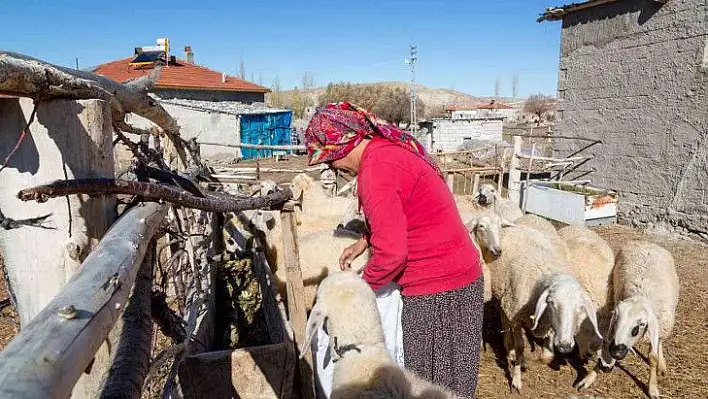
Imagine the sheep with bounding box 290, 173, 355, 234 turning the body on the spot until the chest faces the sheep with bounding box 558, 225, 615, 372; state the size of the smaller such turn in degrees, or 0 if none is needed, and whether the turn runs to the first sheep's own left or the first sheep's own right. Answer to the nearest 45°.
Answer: approximately 135° to the first sheep's own left

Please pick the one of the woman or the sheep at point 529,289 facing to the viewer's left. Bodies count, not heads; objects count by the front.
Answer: the woman

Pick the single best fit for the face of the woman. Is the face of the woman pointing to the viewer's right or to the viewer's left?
to the viewer's left

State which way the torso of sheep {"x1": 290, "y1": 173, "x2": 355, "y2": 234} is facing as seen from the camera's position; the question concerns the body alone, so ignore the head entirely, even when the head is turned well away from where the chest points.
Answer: to the viewer's left

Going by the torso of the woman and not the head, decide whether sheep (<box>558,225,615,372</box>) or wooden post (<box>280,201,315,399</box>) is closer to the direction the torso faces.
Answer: the wooden post

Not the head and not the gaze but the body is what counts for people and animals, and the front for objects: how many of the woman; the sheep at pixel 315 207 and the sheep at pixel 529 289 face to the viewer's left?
2

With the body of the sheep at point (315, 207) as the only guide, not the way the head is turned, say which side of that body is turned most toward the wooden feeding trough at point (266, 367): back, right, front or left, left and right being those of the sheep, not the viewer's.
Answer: left

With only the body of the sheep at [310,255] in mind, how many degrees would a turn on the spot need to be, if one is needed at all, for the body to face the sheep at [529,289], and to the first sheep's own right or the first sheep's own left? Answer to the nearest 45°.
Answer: approximately 180°

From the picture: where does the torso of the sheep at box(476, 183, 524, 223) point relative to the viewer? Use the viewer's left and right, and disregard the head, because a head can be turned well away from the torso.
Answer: facing the viewer and to the left of the viewer

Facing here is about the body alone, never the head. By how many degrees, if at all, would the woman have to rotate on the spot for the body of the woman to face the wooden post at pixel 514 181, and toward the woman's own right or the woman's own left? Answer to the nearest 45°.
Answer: approximately 90° to the woman's own right

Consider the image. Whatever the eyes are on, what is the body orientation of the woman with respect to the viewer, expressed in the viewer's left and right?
facing to the left of the viewer

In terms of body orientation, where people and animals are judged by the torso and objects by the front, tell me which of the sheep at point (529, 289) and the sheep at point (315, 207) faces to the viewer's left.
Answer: the sheep at point (315, 207)

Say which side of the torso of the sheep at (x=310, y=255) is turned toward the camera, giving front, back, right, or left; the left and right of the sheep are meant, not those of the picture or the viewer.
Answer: left

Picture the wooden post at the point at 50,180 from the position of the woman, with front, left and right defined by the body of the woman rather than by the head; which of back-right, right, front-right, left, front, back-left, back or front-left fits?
front-left
